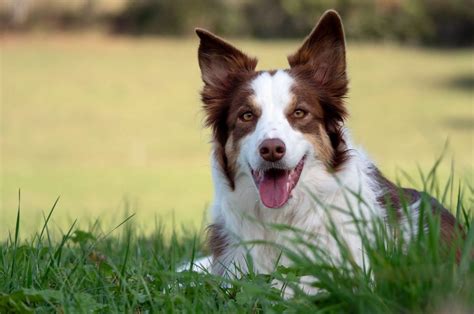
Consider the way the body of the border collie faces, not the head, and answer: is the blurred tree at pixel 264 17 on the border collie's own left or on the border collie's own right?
on the border collie's own right

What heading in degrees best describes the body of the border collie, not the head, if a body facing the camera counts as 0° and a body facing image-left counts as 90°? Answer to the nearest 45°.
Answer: approximately 45°
